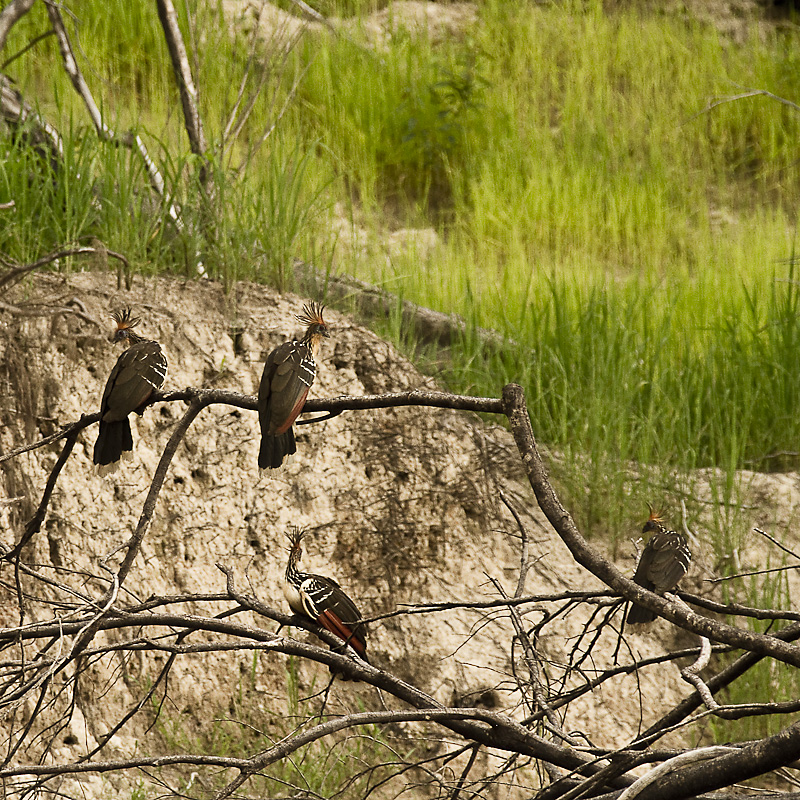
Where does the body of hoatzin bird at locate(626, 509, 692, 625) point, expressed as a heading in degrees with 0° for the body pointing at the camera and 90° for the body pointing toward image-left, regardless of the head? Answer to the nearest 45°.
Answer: approximately 225°

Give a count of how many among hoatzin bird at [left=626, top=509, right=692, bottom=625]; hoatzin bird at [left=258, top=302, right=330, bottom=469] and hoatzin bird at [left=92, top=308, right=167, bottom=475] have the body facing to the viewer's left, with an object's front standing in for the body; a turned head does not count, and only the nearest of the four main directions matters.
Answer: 0

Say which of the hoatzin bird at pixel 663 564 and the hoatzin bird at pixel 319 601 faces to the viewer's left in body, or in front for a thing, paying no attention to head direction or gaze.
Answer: the hoatzin bird at pixel 319 601

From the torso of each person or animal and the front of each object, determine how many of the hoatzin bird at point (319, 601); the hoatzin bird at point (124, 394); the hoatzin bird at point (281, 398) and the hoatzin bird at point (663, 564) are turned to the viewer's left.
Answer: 1

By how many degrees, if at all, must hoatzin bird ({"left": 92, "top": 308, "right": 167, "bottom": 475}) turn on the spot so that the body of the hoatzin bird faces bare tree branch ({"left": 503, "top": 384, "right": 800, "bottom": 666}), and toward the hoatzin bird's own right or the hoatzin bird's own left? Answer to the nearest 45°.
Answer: approximately 90° to the hoatzin bird's own right

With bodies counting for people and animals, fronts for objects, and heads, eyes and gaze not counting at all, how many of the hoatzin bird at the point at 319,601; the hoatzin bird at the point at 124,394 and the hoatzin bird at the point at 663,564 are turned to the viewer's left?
1

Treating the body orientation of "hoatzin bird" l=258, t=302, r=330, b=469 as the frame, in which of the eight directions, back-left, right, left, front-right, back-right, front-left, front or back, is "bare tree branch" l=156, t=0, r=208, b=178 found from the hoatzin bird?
front-left

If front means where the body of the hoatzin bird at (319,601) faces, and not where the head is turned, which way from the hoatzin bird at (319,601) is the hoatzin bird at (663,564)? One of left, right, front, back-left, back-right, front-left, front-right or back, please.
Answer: back

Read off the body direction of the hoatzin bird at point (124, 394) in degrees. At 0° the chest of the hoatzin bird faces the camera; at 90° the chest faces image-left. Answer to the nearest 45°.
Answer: approximately 225°

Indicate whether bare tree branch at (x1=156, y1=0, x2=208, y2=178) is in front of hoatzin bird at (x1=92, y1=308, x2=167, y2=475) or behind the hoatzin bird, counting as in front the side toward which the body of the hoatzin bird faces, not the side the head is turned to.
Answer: in front

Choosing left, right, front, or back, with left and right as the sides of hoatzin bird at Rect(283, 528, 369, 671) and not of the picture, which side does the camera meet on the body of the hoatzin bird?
left

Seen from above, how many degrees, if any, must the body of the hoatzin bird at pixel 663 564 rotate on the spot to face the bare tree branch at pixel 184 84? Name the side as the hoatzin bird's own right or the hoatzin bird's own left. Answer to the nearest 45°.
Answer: approximately 90° to the hoatzin bird's own left
